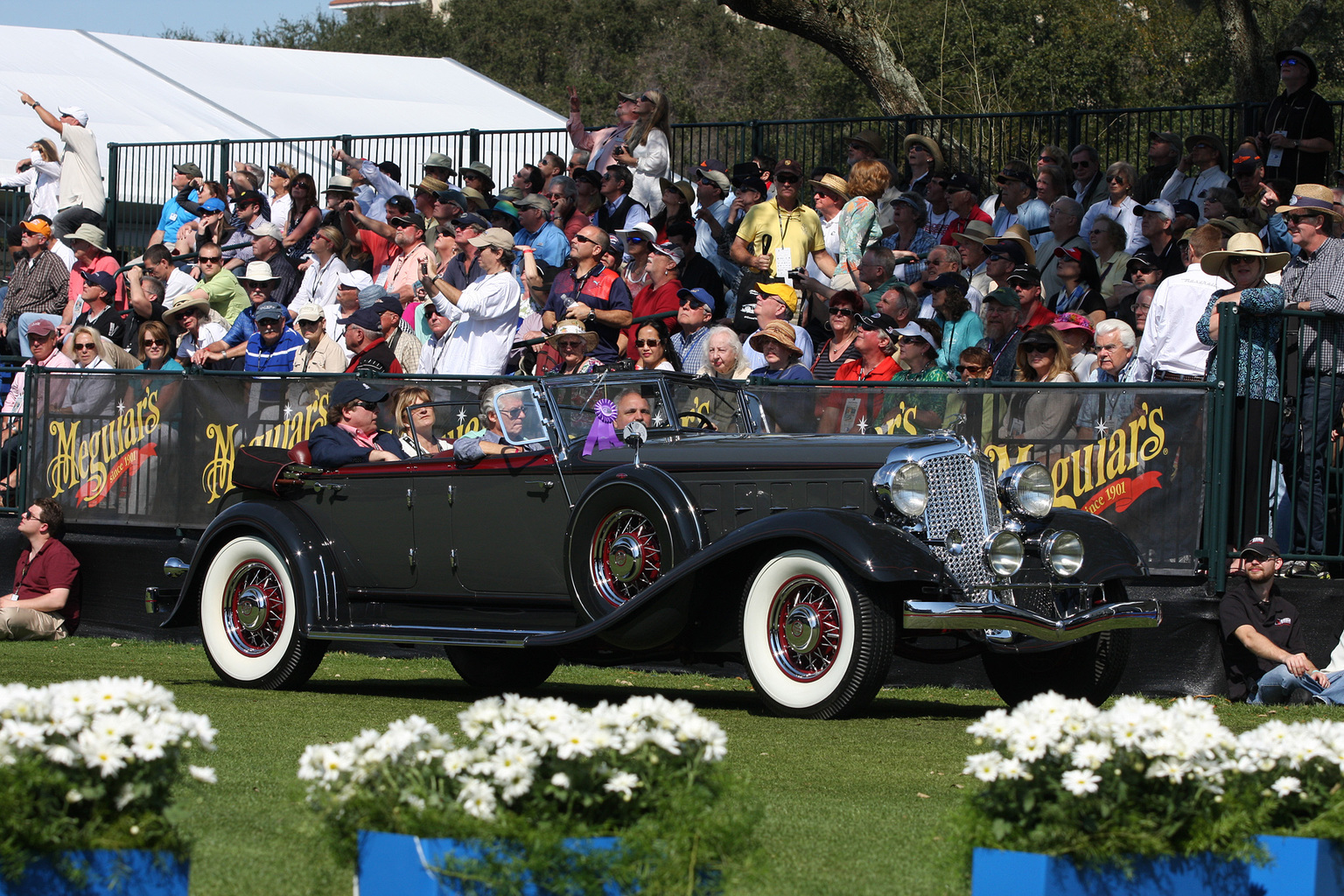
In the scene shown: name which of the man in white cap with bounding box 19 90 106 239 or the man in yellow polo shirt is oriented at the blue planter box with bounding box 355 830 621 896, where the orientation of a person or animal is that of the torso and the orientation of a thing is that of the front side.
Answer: the man in yellow polo shirt

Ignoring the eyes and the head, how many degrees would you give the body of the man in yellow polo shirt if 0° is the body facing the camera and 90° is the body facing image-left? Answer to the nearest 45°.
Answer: approximately 0°

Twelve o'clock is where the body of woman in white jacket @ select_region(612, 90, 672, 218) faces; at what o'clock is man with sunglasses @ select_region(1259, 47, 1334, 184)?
The man with sunglasses is roughly at 7 o'clock from the woman in white jacket.

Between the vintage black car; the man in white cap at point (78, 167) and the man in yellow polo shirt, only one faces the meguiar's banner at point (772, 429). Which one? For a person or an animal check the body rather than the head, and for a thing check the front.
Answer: the man in yellow polo shirt

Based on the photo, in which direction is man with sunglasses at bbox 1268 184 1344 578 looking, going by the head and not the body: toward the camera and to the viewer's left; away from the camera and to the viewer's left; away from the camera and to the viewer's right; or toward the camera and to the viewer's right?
toward the camera and to the viewer's left

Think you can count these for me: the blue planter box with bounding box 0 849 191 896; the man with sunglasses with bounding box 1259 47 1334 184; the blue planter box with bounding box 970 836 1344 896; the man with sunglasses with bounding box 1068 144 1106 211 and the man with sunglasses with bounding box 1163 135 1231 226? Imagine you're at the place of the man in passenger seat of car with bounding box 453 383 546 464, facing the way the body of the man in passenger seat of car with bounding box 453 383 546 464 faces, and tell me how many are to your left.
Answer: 3

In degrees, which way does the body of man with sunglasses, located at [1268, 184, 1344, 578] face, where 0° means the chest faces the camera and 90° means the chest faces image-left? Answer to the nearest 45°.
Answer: approximately 45°

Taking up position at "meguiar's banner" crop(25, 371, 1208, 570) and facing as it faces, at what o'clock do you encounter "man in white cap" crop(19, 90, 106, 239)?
The man in white cap is roughly at 5 o'clock from the meguiar's banner.
